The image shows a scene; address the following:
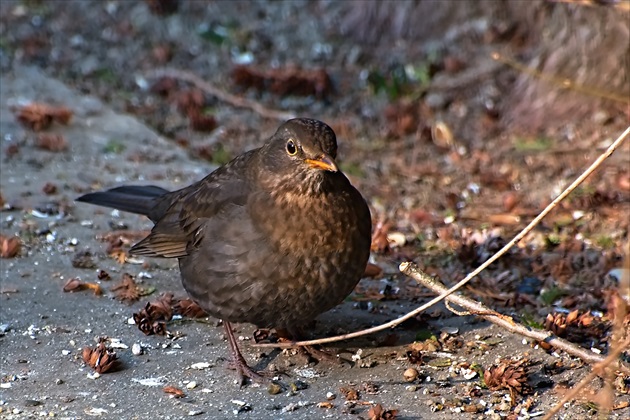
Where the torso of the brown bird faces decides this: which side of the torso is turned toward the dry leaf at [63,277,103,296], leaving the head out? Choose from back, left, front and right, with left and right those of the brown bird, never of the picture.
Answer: back

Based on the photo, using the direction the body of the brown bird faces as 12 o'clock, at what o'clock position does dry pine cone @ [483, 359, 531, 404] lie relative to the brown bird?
The dry pine cone is roughly at 11 o'clock from the brown bird.

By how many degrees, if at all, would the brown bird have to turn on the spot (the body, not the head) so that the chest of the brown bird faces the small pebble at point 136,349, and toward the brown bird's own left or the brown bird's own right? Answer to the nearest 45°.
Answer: approximately 135° to the brown bird's own right

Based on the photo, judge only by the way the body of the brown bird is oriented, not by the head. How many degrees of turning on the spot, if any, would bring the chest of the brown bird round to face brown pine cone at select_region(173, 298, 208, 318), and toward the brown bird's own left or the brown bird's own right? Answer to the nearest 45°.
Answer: approximately 180°

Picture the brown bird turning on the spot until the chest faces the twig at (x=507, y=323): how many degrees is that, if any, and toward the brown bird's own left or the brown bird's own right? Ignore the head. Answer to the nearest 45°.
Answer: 0° — it already faces it

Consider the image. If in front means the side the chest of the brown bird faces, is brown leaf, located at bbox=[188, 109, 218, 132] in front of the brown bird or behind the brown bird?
behind

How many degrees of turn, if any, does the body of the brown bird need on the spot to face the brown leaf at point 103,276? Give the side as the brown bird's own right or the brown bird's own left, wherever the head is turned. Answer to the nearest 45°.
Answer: approximately 180°

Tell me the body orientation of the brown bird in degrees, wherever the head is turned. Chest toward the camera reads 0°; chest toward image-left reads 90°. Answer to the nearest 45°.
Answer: approximately 315°

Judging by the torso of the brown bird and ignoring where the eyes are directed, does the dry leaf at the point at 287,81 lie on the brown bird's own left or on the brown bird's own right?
on the brown bird's own left

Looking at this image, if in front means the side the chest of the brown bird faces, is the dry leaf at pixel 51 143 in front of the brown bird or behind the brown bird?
behind

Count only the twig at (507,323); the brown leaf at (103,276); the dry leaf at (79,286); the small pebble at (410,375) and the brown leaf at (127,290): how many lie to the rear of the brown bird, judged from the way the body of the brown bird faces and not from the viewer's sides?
3

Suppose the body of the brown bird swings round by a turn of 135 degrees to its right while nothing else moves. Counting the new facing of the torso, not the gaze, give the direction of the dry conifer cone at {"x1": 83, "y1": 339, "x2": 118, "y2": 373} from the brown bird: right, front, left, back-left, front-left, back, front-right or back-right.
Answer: front

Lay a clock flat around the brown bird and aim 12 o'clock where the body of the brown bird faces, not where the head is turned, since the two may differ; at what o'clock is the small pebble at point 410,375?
The small pebble is roughly at 11 o'clock from the brown bird.

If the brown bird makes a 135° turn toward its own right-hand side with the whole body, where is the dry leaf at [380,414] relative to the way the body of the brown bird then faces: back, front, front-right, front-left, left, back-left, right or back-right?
back-left
